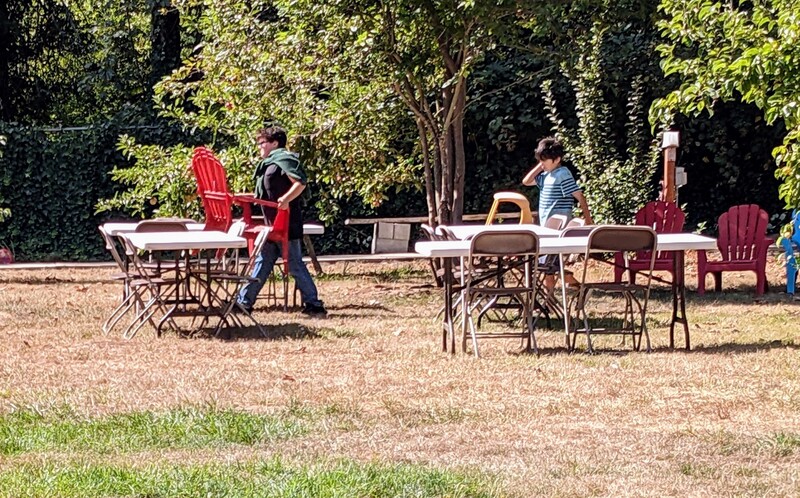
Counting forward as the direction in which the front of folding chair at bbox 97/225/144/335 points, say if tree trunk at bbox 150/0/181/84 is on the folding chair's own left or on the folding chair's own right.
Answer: on the folding chair's own left

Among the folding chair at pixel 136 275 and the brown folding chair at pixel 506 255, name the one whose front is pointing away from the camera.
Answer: the brown folding chair

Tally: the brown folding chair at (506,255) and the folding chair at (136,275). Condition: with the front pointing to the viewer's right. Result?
1

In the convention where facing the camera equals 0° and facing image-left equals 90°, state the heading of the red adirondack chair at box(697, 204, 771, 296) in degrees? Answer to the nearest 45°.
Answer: approximately 45°

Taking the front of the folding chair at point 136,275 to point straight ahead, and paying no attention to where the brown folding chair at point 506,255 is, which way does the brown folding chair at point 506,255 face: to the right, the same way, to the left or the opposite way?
to the left

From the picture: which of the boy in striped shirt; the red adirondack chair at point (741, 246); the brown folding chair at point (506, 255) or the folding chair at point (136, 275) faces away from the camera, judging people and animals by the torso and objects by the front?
the brown folding chair

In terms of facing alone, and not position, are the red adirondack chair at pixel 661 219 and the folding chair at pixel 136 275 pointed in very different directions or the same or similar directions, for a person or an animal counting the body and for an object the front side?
very different directions

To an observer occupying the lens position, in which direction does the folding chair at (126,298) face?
facing to the right of the viewer

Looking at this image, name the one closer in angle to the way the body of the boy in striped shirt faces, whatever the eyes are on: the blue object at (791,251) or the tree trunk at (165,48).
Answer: the tree trunk

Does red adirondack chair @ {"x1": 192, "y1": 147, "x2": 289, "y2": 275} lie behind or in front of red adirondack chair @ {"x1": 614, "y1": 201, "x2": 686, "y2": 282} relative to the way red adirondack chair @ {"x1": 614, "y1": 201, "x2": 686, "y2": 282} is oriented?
in front

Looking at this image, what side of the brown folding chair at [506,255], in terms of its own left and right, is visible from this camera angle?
back

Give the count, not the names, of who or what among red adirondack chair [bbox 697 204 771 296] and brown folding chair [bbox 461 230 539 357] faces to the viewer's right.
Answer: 0

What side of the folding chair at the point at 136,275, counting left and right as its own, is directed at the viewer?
right
